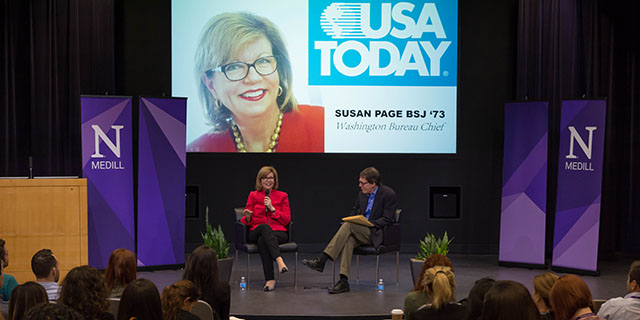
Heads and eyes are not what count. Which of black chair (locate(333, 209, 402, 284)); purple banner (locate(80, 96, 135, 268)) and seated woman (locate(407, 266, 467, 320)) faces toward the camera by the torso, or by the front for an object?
the purple banner

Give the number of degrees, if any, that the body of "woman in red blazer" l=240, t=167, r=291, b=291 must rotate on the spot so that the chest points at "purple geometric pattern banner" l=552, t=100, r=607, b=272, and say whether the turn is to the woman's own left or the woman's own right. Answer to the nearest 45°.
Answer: approximately 90° to the woman's own left

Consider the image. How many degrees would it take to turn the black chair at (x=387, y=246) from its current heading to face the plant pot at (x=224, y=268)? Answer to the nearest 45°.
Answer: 0° — it already faces it

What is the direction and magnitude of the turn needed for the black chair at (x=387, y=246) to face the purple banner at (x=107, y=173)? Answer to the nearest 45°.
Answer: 0° — it already faces it

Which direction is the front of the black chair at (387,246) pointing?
to the viewer's left

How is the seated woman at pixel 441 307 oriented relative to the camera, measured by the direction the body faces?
away from the camera

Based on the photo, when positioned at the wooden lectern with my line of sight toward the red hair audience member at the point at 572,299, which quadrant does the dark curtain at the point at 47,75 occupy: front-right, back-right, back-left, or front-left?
back-left

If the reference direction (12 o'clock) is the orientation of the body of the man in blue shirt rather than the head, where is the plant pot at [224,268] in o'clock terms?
The plant pot is roughly at 1 o'clock from the man in blue shirt.

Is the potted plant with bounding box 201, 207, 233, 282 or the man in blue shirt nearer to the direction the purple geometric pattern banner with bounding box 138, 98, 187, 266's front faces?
the potted plant

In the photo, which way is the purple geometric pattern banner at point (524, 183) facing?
toward the camera

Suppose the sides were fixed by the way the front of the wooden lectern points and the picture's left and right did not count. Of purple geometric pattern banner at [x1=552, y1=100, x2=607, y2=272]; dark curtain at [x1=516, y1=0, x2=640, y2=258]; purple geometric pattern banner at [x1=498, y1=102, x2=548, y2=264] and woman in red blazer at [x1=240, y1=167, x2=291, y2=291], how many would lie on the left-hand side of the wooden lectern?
4

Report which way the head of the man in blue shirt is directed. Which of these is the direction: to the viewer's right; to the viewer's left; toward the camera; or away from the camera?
to the viewer's left

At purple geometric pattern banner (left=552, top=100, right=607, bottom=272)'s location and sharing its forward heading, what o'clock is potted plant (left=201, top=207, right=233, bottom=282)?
The potted plant is roughly at 2 o'clock from the purple geometric pattern banner.

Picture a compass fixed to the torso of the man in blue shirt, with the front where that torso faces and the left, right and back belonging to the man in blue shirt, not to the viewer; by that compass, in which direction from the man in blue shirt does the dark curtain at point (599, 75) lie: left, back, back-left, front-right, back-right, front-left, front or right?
back

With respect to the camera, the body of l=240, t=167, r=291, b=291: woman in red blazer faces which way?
toward the camera

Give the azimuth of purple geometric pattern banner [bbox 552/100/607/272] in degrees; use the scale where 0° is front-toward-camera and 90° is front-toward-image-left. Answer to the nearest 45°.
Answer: approximately 0°
